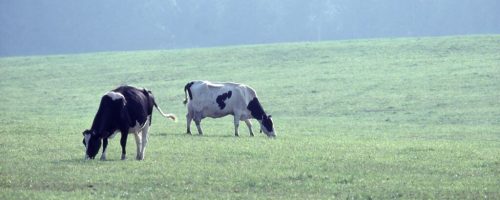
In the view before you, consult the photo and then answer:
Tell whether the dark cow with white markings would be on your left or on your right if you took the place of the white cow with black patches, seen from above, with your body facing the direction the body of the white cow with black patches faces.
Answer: on your right

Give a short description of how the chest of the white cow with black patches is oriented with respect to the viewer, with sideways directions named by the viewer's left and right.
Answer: facing to the right of the viewer

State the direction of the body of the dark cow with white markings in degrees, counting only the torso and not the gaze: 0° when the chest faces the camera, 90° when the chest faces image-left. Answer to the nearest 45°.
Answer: approximately 45°

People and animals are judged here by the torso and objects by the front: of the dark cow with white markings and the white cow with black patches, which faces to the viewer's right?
the white cow with black patches

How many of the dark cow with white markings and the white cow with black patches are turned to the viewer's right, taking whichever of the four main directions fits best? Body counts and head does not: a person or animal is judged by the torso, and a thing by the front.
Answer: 1

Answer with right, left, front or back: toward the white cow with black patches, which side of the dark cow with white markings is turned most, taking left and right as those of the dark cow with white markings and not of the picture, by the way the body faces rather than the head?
back
